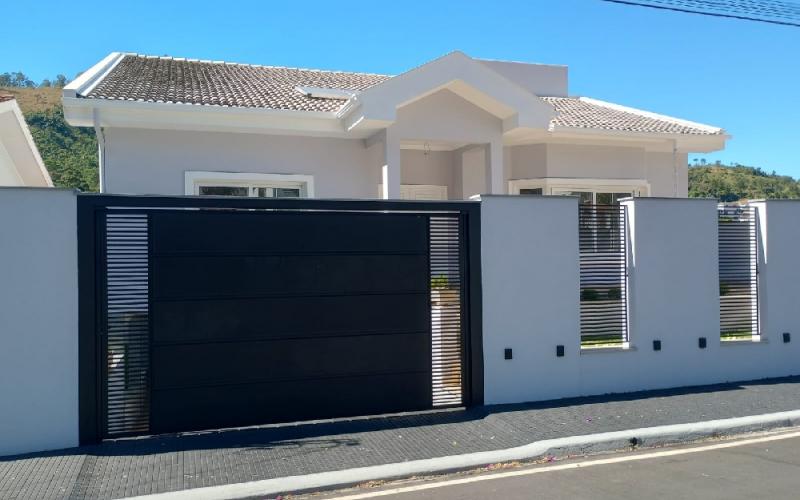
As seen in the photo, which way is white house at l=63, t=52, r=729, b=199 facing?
toward the camera

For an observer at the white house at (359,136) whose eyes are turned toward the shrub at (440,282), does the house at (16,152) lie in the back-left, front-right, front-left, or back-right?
back-right

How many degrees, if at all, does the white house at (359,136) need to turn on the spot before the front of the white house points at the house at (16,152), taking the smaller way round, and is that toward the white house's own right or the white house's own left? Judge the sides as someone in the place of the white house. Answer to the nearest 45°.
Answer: approximately 90° to the white house's own right

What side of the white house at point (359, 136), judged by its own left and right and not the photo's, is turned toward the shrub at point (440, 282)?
front

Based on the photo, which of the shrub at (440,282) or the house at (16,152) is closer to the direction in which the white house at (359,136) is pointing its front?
the shrub

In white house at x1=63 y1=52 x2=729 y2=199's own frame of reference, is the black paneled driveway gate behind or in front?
in front
